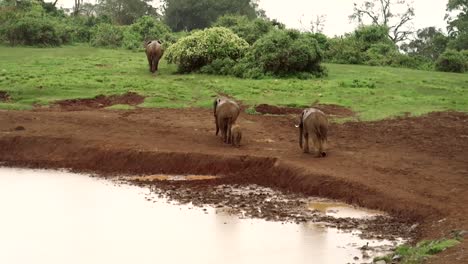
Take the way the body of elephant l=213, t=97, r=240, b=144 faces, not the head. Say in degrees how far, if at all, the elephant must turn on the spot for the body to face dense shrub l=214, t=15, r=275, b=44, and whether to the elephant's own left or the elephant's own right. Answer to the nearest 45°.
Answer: approximately 45° to the elephant's own right

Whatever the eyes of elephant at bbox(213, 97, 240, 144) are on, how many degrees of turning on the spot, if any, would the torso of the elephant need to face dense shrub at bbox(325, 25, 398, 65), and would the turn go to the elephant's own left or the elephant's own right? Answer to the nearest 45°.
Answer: approximately 45° to the elephant's own right

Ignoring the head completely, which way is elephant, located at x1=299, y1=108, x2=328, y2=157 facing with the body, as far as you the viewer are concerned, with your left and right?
facing away from the viewer and to the left of the viewer

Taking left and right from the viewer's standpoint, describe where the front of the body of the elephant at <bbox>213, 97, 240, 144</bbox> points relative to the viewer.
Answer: facing away from the viewer and to the left of the viewer

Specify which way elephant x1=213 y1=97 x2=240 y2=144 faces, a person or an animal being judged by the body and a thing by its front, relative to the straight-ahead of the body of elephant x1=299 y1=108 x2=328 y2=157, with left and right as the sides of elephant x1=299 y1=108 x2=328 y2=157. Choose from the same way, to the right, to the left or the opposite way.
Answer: the same way

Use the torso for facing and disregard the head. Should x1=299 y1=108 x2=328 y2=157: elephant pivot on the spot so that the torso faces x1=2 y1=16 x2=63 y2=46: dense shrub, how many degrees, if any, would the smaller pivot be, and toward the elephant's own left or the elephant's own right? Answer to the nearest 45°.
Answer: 0° — it already faces it
